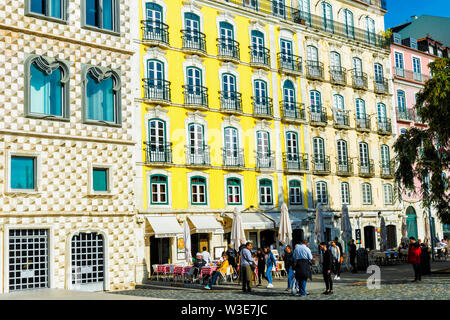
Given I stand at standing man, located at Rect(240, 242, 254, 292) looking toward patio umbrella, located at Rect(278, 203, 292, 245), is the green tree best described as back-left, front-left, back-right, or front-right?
front-right

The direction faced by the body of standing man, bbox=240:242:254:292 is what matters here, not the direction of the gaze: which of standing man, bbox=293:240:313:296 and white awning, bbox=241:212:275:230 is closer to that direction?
the standing man

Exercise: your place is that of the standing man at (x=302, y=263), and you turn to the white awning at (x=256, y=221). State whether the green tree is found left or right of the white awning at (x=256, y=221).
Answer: right

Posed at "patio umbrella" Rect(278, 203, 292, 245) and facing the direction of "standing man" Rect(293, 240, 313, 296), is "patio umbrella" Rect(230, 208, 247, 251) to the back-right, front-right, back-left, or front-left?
front-right

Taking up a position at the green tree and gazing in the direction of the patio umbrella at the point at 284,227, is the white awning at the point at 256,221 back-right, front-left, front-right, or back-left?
front-right

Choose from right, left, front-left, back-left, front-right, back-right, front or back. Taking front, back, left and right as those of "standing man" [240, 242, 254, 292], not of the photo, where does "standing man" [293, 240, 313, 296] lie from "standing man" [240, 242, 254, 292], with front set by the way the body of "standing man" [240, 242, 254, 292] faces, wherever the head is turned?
front-right
